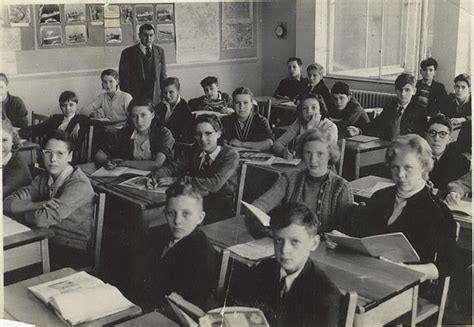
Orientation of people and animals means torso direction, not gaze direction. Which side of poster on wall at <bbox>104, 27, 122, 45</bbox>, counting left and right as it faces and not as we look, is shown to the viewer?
front

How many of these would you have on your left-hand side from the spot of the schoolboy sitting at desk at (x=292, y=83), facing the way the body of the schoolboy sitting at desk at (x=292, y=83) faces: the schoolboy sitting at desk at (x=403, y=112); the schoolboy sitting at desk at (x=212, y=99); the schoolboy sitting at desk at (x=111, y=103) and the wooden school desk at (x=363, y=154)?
2

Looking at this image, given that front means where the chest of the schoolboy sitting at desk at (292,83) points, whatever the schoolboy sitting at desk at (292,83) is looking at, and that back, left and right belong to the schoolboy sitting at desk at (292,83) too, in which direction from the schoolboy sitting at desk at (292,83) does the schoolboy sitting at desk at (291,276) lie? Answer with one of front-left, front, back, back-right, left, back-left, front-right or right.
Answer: front-left

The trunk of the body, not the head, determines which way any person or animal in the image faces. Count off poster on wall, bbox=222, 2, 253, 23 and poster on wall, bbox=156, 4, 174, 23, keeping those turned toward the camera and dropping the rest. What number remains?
2

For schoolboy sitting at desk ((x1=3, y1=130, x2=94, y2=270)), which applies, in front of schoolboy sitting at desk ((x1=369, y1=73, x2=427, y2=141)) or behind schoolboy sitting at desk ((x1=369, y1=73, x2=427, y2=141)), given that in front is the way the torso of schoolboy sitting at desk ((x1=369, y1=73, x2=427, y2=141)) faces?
in front

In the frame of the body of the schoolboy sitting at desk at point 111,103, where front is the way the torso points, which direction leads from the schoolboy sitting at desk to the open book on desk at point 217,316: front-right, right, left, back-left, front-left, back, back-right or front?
front-left

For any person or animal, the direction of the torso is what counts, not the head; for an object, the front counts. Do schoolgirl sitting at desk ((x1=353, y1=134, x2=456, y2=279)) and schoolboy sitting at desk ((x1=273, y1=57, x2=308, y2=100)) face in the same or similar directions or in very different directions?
same or similar directions

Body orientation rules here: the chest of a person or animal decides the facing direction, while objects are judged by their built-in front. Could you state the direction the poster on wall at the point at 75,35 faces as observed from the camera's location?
facing the viewer

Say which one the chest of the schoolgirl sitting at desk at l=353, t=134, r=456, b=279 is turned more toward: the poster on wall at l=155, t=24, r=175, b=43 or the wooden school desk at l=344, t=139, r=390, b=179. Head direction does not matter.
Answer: the poster on wall

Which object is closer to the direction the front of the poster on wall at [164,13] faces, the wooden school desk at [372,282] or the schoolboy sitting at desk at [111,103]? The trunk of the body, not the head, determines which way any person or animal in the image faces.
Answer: the wooden school desk

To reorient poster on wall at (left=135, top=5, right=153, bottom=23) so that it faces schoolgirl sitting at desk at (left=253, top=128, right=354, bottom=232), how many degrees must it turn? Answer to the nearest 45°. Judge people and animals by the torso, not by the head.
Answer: approximately 45° to its left

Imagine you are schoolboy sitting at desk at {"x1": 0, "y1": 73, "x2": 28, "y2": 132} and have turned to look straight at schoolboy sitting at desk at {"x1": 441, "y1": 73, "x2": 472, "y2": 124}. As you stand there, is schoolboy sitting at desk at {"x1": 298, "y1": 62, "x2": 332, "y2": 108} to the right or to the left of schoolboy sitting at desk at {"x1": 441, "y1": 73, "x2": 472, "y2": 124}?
left

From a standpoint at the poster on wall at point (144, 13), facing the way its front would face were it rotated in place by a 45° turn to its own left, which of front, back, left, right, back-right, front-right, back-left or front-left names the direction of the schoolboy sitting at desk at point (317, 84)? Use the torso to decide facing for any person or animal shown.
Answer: front-left

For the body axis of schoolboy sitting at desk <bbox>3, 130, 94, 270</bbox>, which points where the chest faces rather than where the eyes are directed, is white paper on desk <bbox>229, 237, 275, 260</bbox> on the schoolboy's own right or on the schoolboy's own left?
on the schoolboy's own left

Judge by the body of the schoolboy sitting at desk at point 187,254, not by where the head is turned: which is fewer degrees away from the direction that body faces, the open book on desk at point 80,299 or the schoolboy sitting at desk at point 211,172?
the open book on desk

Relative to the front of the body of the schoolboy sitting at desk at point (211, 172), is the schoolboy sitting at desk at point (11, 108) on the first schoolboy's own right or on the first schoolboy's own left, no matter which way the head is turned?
on the first schoolboy's own right

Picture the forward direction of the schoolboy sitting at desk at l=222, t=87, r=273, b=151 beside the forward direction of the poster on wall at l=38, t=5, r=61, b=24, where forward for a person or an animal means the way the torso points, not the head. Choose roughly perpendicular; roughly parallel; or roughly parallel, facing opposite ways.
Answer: roughly parallel

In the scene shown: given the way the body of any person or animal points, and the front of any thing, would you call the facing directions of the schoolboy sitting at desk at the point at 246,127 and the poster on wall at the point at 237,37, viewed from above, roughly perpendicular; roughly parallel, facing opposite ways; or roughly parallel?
roughly parallel

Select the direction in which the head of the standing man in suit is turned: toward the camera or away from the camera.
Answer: toward the camera
